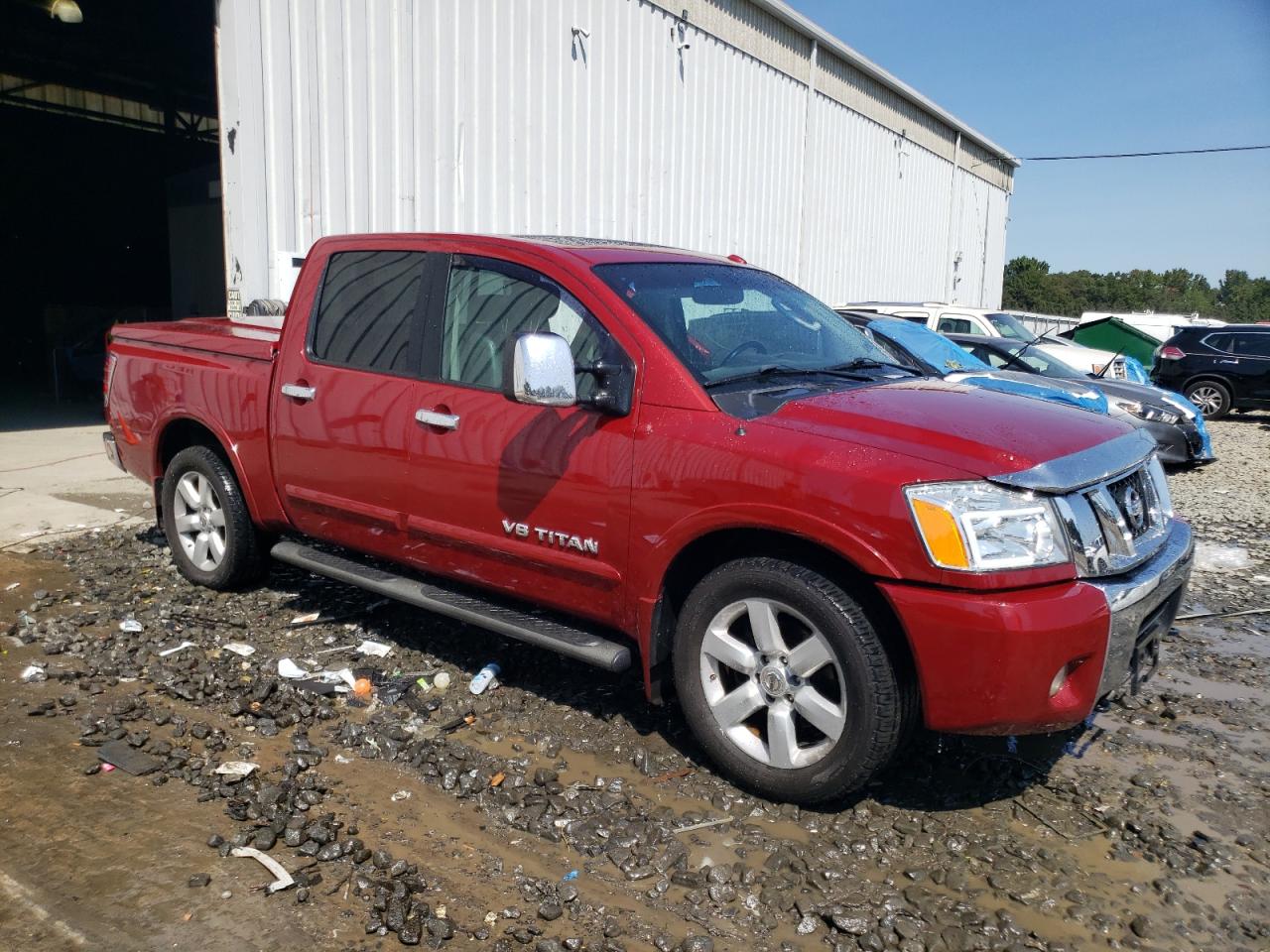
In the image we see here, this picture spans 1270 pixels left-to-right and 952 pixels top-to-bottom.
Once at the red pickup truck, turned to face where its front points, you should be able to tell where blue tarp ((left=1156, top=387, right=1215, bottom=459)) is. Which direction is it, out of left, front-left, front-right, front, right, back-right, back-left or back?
left

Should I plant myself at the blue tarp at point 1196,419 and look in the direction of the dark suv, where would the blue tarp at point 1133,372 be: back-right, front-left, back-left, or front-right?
front-left

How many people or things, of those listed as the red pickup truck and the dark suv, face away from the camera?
0

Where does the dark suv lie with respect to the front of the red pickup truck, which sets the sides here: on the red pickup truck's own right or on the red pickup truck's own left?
on the red pickup truck's own left

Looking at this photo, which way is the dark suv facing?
to the viewer's right

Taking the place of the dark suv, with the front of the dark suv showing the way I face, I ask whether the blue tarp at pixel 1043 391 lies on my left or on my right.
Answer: on my right

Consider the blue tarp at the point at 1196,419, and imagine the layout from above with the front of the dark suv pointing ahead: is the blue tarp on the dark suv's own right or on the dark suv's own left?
on the dark suv's own right

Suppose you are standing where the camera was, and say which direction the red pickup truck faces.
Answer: facing the viewer and to the right of the viewer
